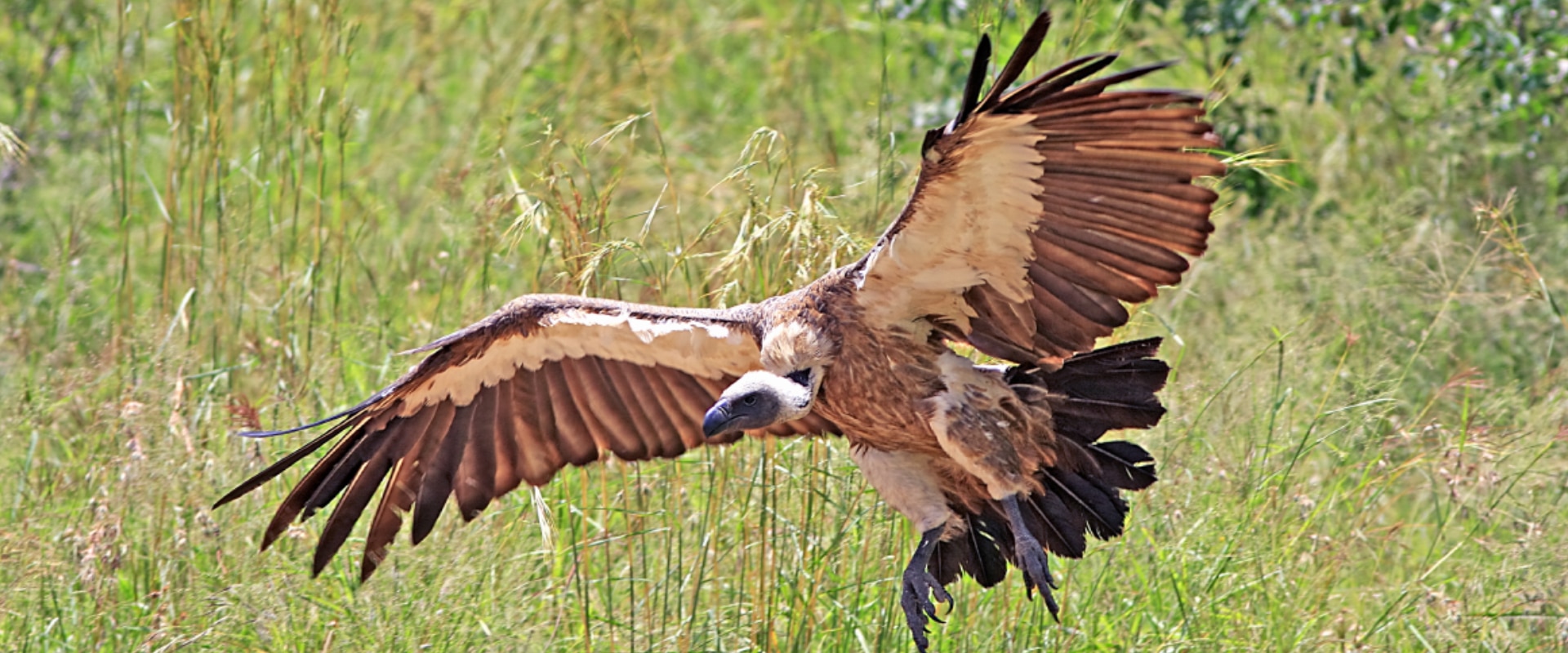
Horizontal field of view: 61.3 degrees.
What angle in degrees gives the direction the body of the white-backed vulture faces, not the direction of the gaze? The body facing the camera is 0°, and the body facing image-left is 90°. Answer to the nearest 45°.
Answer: approximately 45°
